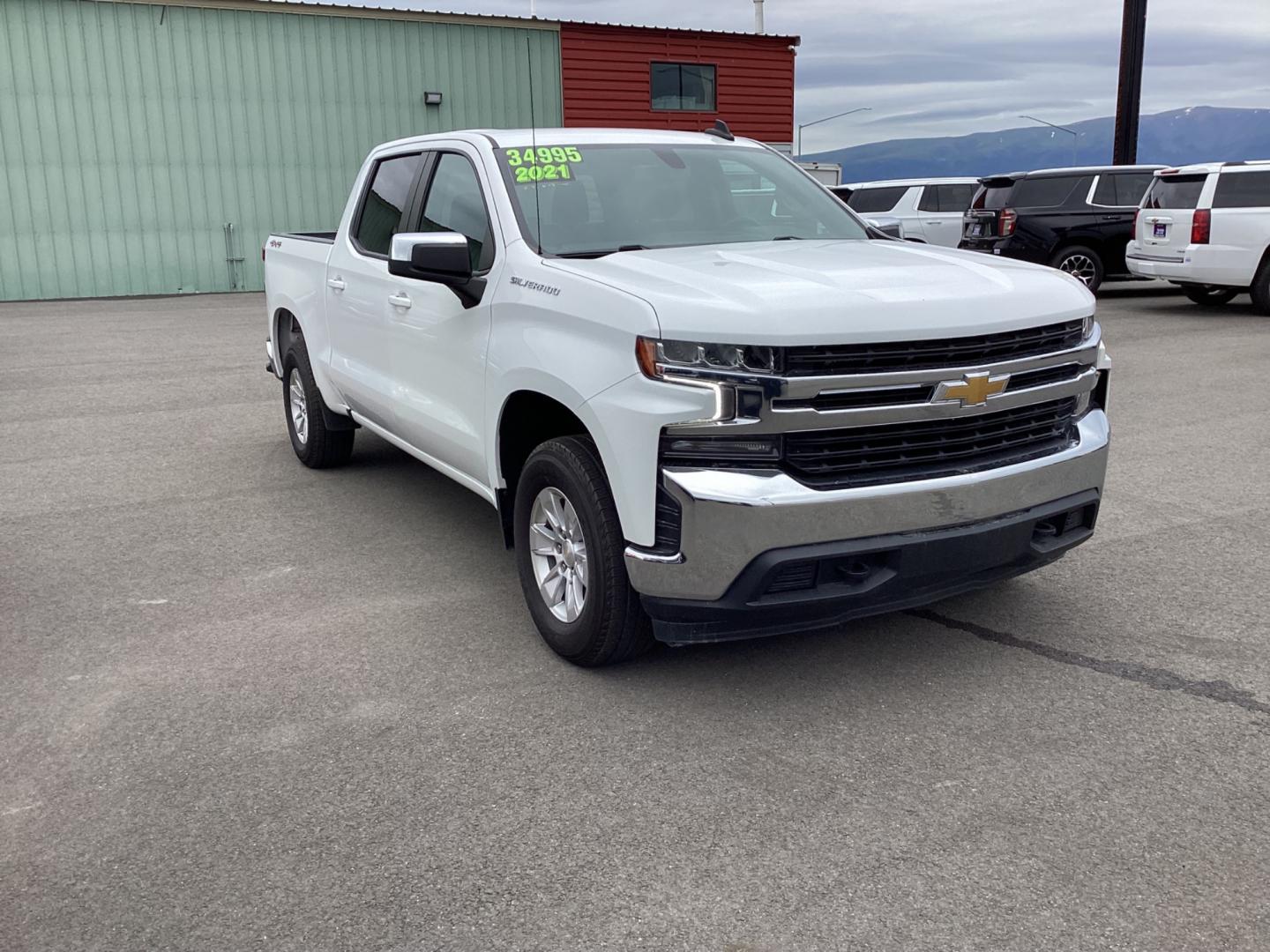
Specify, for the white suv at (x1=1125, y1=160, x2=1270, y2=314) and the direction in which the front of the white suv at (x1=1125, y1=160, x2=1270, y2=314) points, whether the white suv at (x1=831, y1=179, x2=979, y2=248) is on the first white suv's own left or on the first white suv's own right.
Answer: on the first white suv's own left

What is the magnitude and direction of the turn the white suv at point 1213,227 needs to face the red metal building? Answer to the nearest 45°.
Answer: approximately 90° to its left

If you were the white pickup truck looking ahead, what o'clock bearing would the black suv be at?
The black suv is roughly at 8 o'clock from the white pickup truck.

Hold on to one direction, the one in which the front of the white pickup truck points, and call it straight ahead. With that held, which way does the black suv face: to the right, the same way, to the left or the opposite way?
to the left

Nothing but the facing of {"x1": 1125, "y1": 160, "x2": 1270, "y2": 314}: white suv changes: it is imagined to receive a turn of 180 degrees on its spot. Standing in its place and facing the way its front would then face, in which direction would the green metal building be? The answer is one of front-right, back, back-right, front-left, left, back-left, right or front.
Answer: front-right

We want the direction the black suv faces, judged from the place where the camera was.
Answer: facing away from the viewer and to the right of the viewer

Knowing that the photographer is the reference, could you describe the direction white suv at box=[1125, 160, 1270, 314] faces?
facing away from the viewer and to the right of the viewer

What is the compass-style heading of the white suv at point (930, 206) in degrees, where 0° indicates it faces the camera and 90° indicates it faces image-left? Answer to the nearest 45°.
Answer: approximately 270°

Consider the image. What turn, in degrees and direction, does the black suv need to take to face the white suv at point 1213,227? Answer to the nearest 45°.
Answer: approximately 90° to its right

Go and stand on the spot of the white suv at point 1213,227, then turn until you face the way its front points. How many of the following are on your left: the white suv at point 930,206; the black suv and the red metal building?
3

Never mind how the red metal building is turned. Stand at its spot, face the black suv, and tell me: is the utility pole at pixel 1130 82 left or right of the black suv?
left

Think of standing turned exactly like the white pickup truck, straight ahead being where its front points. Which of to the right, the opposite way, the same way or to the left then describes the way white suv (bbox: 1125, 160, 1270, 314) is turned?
to the left

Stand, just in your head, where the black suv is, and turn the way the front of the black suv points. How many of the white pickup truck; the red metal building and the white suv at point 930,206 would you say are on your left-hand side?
2
